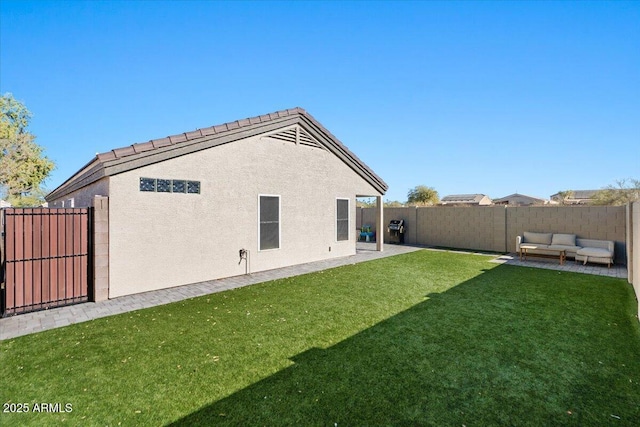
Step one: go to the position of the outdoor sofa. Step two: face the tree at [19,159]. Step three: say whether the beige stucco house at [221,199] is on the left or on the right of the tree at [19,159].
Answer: left
